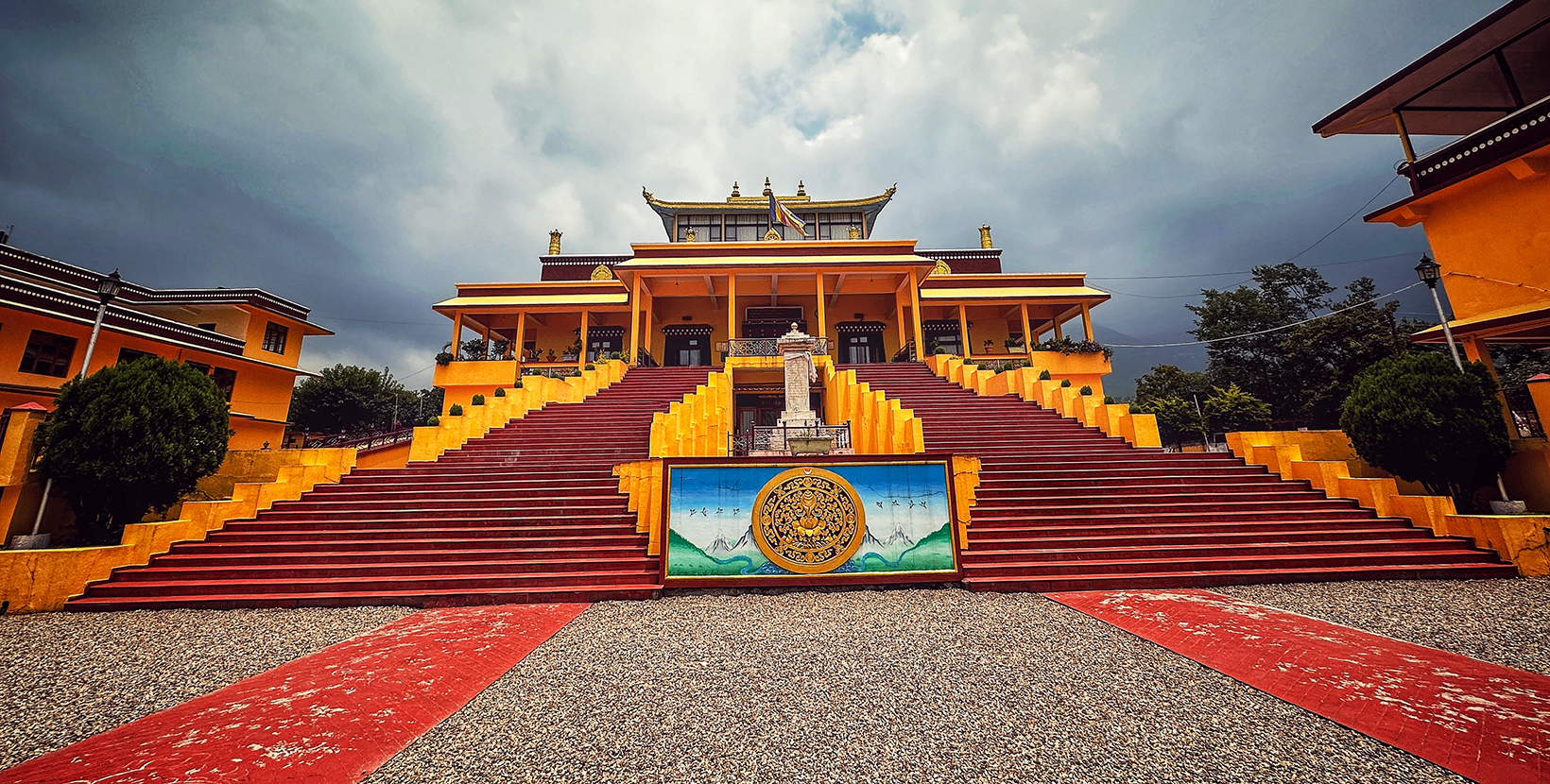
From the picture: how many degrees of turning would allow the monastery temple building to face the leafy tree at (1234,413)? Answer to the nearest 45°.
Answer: approximately 90° to its left

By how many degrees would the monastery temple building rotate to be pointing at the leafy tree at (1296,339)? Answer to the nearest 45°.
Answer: approximately 90° to its left

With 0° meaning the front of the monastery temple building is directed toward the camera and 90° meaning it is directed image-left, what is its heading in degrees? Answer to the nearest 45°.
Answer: approximately 0°

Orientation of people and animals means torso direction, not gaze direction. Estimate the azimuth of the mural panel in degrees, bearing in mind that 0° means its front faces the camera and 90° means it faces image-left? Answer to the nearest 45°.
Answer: approximately 0°

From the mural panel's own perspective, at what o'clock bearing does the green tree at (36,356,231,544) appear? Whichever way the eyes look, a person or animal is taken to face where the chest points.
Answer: The green tree is roughly at 3 o'clock from the mural panel.

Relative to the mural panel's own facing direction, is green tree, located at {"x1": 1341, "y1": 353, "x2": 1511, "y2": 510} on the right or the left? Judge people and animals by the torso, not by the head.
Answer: on its left

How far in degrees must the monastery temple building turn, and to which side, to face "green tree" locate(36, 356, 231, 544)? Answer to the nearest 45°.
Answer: approximately 45° to its right

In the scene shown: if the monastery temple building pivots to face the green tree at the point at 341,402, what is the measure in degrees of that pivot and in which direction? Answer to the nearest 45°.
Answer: approximately 90° to its right

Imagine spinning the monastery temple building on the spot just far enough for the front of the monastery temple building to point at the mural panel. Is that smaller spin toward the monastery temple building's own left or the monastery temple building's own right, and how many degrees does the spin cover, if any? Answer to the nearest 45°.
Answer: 0° — it already faces it

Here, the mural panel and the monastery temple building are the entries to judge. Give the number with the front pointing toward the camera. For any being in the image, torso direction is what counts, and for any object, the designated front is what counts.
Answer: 2

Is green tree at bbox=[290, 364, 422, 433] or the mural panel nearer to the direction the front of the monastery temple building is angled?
the mural panel

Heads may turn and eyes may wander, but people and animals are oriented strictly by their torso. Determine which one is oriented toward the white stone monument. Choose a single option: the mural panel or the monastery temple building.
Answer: the monastery temple building

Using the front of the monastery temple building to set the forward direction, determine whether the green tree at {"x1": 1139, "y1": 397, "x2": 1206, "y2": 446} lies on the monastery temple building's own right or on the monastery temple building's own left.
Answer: on the monastery temple building's own left

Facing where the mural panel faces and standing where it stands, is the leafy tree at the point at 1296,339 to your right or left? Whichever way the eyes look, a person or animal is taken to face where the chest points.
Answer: on your left
